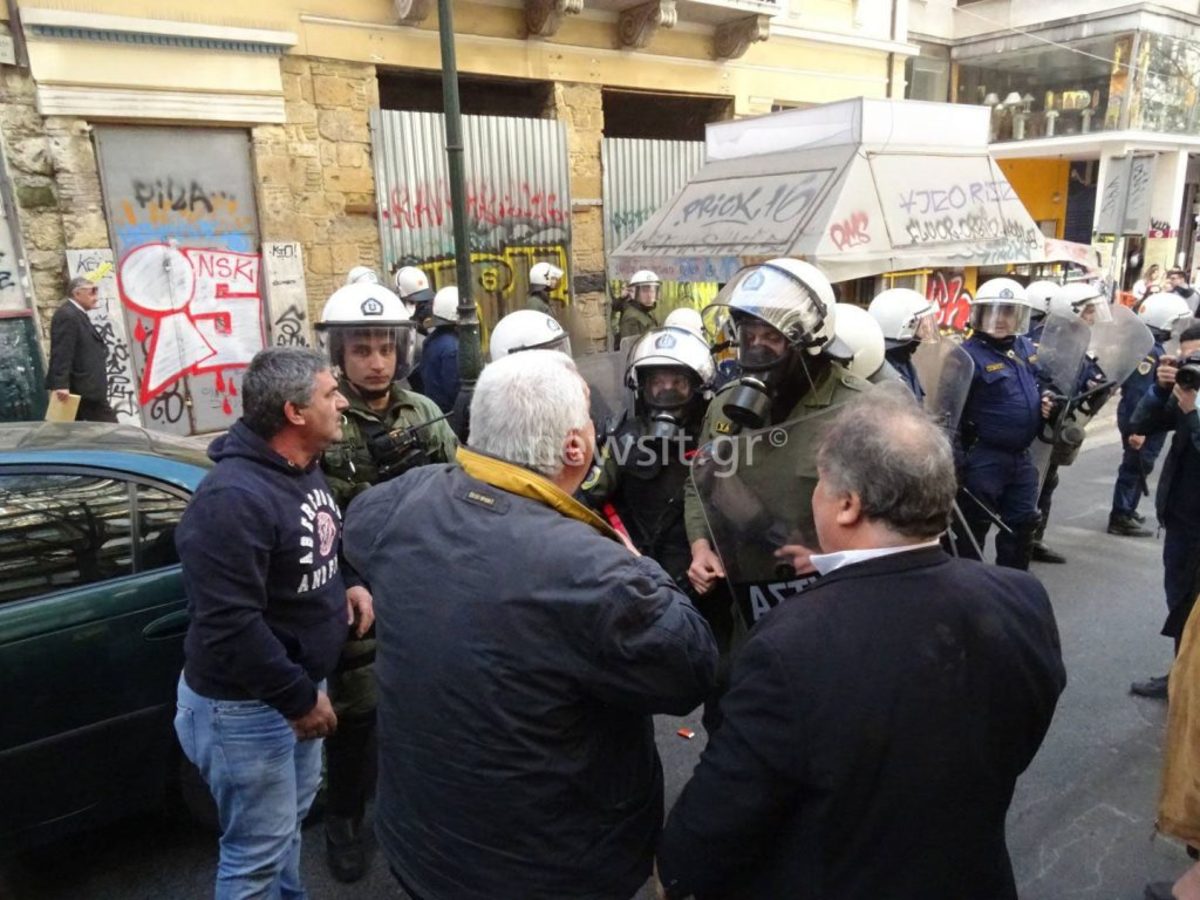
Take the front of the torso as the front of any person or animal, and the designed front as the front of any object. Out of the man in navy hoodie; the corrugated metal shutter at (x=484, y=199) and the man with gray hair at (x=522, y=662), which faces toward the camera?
the corrugated metal shutter

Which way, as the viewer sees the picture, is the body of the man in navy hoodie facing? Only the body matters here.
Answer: to the viewer's right

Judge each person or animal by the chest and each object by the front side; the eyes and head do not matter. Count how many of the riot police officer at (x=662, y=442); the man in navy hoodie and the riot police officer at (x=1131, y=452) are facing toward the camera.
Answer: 1

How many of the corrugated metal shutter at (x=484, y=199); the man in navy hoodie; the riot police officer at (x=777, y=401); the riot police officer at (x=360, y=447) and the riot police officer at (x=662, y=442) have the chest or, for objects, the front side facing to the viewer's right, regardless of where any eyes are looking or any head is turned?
1

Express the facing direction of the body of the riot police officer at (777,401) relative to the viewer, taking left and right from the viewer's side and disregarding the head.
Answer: facing the viewer and to the left of the viewer

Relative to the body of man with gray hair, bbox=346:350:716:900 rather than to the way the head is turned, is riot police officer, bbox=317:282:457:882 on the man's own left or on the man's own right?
on the man's own left

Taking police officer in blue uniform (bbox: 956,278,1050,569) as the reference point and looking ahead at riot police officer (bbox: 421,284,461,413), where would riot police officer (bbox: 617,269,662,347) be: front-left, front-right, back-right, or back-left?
front-right

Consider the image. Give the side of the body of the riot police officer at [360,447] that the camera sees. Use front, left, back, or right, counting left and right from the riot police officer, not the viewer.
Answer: front

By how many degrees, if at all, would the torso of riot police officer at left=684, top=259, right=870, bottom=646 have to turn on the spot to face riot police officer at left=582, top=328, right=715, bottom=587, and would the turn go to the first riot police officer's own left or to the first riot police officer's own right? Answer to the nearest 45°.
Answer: approximately 90° to the first riot police officer's own right

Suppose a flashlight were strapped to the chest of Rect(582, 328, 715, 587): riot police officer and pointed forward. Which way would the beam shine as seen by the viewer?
toward the camera
